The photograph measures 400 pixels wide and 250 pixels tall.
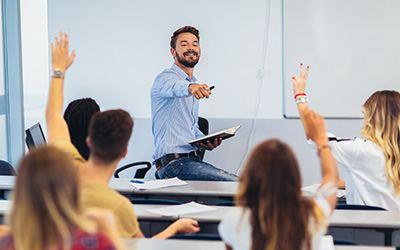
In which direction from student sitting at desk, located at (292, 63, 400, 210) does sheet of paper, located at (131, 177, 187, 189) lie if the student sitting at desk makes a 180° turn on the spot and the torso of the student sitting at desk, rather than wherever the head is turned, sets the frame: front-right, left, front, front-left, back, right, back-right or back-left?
back-right

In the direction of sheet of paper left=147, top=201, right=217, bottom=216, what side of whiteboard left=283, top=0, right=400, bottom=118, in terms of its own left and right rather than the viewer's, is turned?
front

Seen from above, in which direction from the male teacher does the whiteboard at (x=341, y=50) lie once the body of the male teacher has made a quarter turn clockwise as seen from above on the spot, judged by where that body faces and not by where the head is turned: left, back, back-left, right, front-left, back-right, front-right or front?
back

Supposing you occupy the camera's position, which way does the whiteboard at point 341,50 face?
facing the viewer

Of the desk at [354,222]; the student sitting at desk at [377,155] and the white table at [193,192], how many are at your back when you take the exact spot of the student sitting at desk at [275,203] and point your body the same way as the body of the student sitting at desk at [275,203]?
0

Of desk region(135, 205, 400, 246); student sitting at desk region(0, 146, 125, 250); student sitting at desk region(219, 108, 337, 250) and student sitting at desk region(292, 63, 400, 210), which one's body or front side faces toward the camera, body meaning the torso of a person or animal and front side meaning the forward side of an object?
the desk

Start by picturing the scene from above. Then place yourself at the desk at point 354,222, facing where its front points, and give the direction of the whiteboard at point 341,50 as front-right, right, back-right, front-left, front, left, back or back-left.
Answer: back

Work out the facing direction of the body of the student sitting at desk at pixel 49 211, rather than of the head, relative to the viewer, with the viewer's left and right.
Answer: facing away from the viewer

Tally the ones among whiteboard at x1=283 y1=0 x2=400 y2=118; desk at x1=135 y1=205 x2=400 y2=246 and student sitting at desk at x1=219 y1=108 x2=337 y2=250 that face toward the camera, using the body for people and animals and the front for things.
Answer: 2

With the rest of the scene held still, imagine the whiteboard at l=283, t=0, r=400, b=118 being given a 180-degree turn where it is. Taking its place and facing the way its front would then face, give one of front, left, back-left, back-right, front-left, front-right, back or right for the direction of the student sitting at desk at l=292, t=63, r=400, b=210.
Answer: back

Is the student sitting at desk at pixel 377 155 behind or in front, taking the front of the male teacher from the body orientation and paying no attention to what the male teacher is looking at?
in front

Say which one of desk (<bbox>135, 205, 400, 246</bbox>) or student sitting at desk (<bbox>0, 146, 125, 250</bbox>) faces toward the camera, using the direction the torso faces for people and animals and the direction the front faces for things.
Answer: the desk

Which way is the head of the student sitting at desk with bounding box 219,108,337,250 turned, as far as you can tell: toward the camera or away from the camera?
away from the camera

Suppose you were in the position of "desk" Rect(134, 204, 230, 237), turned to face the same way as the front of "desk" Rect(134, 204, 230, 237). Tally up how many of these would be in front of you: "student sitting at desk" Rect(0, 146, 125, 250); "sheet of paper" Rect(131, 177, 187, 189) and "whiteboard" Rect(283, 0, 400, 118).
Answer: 1

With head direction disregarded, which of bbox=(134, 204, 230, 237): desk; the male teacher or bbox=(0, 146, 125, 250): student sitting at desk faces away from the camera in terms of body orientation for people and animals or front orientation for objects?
the student sitting at desk

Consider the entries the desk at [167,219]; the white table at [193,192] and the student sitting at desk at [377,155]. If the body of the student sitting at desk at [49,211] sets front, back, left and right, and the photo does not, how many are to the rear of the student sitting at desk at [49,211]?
0

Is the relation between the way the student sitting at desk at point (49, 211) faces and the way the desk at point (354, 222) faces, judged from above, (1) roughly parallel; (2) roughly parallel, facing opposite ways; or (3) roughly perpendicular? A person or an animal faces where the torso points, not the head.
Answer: roughly parallel, facing opposite ways

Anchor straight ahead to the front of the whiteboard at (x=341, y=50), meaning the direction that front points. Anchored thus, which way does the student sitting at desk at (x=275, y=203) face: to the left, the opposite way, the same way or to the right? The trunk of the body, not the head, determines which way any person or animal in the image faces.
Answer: the opposite way

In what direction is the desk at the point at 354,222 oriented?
toward the camera

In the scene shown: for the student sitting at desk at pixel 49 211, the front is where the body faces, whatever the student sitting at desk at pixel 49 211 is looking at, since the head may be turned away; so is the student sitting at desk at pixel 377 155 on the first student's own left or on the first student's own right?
on the first student's own right
